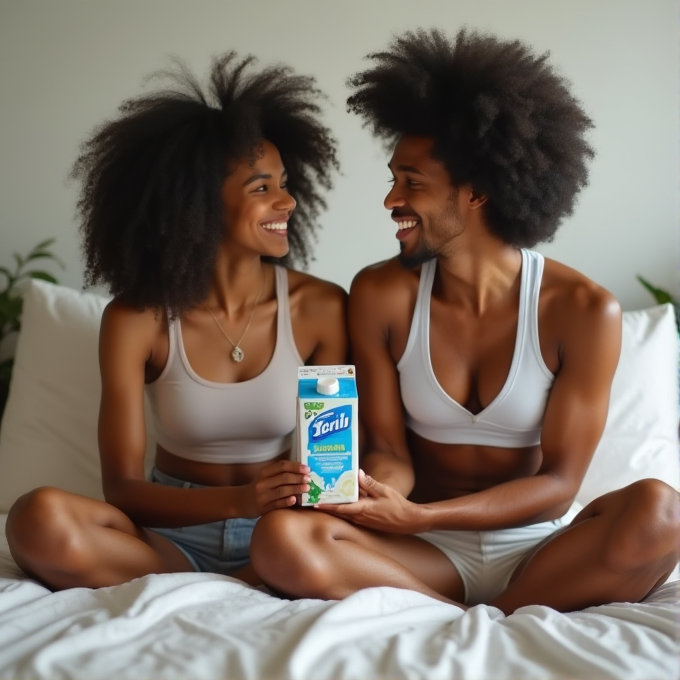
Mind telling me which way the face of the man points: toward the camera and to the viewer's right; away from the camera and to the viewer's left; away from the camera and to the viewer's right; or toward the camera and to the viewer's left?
toward the camera and to the viewer's left

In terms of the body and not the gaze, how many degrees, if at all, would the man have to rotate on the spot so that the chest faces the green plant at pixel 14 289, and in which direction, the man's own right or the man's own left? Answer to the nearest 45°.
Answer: approximately 135° to the man's own right

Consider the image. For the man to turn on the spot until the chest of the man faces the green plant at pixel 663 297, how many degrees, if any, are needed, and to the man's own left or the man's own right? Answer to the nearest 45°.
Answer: approximately 135° to the man's own left

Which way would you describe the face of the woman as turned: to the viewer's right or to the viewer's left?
to the viewer's right

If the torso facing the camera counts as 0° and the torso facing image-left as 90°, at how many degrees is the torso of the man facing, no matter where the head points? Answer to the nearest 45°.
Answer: approximately 0°
